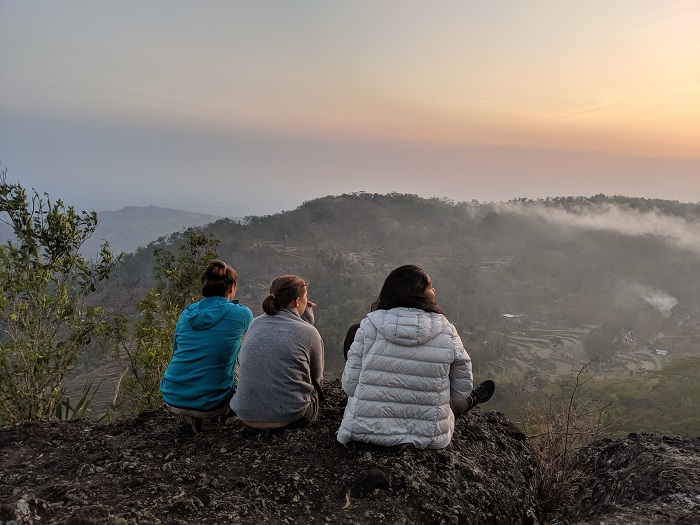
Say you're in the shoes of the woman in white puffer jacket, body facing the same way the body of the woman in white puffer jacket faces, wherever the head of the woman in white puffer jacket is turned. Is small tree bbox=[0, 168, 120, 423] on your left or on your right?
on your left

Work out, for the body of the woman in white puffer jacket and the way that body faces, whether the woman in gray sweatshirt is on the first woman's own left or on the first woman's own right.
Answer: on the first woman's own left

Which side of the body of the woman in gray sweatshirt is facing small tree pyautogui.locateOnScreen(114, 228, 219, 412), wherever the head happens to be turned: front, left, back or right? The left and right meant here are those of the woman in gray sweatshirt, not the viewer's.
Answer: left

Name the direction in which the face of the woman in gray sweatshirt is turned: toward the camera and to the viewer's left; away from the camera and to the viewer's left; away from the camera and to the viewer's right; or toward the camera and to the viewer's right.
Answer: away from the camera and to the viewer's right

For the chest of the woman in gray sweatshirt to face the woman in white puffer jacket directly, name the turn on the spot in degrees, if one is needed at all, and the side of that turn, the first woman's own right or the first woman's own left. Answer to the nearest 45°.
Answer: approximately 90° to the first woman's own right

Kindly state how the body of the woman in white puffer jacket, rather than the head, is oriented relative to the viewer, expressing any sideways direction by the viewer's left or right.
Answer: facing away from the viewer

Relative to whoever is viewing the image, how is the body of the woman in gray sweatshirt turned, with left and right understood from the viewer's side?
facing away from the viewer and to the right of the viewer

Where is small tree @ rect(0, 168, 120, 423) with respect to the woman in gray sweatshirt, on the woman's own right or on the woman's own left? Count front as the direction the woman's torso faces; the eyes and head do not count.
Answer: on the woman's own left
